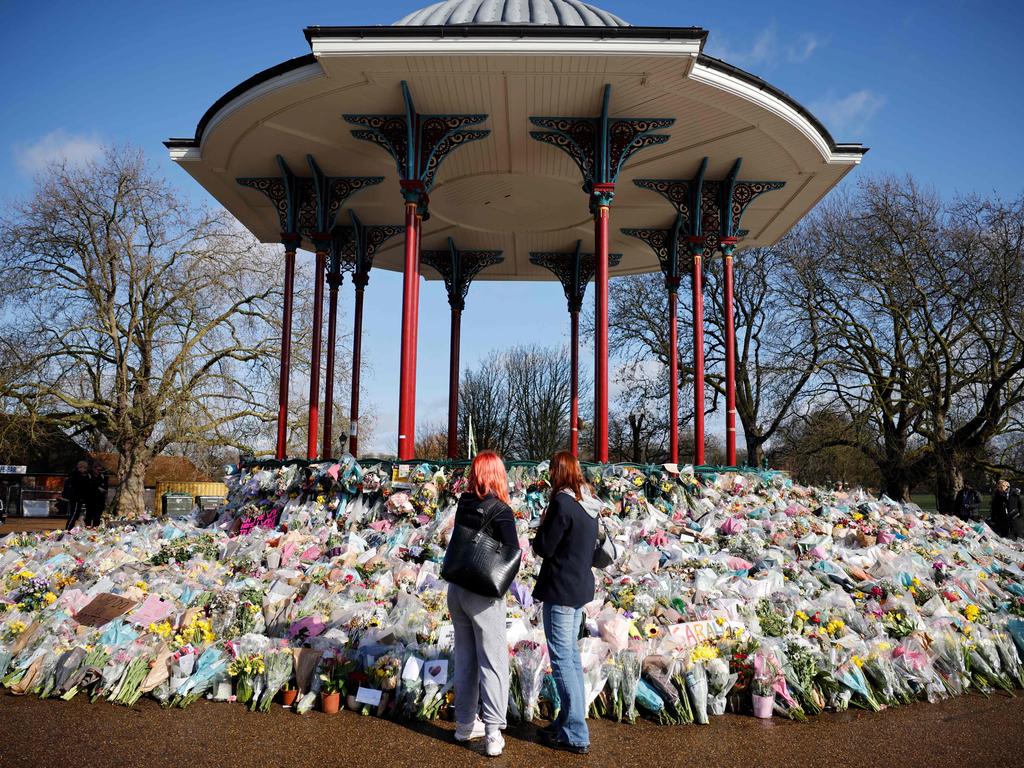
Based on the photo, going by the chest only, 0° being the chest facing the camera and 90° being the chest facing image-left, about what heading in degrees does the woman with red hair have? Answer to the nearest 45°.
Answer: approximately 180°

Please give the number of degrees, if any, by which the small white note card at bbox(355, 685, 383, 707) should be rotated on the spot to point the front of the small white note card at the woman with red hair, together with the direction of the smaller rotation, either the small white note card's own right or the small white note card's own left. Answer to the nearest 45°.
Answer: approximately 45° to the small white note card's own left

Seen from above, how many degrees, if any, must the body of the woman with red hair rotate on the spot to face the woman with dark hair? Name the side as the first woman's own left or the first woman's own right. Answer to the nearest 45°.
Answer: approximately 90° to the first woman's own right

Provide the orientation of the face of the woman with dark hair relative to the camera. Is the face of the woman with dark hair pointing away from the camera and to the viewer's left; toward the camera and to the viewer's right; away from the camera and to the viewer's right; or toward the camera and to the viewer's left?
away from the camera and to the viewer's left

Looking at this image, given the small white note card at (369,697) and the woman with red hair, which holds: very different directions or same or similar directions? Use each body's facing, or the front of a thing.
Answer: very different directions

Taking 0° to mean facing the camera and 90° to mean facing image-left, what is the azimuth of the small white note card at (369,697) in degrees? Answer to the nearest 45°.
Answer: approximately 0°

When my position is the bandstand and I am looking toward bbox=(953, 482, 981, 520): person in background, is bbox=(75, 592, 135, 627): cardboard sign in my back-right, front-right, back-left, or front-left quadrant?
back-right

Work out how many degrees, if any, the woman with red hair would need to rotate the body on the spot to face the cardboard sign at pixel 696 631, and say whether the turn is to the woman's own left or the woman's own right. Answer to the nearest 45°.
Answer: approximately 45° to the woman's own right

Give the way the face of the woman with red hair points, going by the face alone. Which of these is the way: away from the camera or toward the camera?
away from the camera

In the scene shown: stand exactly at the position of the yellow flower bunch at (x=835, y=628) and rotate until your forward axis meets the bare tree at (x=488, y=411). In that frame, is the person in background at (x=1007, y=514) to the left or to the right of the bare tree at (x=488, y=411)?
right

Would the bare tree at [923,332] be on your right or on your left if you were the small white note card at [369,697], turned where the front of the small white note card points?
on your left

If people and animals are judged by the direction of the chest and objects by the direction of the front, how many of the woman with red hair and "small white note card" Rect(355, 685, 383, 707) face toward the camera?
1

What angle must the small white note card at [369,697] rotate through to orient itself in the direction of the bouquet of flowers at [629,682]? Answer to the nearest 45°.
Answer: approximately 90° to its left
